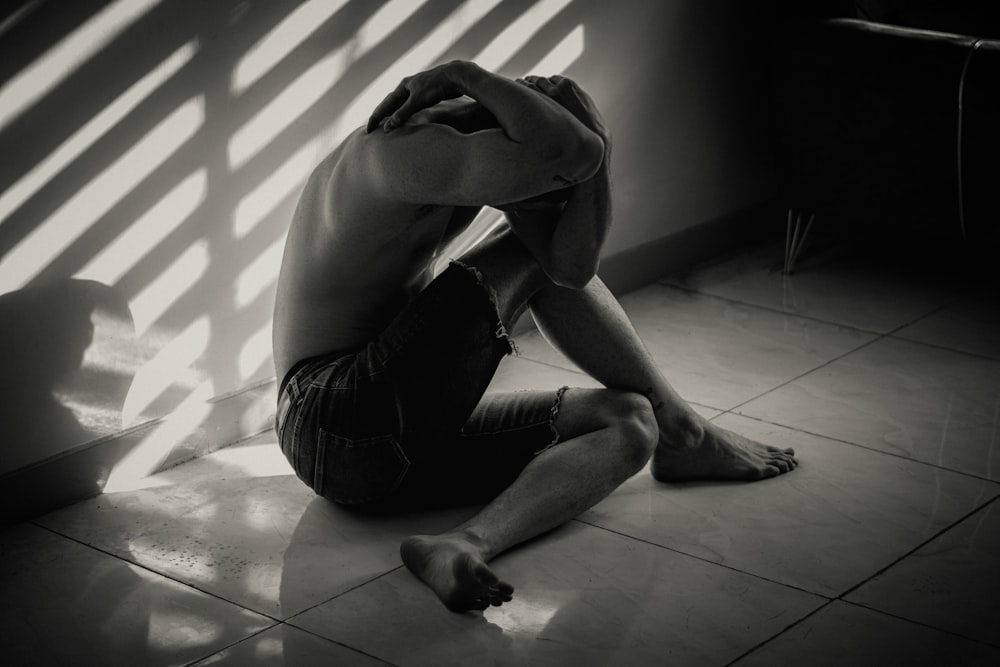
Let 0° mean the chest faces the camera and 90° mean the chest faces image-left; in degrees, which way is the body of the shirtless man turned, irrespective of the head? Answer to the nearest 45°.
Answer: approximately 270°

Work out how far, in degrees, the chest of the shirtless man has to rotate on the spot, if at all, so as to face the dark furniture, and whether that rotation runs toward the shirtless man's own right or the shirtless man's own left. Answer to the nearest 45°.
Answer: approximately 45° to the shirtless man's own left
